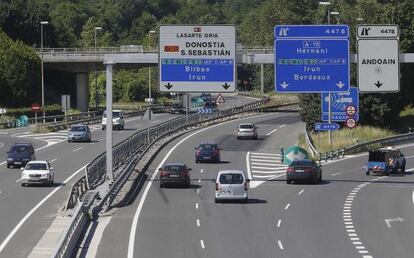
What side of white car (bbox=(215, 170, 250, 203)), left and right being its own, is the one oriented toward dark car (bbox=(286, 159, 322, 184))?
front

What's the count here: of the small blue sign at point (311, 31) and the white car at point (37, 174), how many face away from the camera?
0

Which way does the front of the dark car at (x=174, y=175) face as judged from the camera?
facing away from the viewer

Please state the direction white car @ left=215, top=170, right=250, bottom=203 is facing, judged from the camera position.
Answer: facing away from the viewer

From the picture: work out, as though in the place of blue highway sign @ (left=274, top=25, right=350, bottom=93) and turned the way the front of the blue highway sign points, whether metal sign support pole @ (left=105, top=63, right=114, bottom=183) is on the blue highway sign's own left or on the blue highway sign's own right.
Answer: on the blue highway sign's own right

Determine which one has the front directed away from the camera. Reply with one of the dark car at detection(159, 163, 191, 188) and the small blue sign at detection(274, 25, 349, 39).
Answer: the dark car

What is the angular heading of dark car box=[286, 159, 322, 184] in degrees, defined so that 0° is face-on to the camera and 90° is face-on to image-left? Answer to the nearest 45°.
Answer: approximately 180°

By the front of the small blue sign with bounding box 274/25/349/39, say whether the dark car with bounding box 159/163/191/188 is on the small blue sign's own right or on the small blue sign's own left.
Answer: on the small blue sign's own right

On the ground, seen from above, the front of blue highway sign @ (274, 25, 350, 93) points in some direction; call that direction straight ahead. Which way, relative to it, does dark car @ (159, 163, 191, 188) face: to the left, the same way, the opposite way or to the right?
the opposite way

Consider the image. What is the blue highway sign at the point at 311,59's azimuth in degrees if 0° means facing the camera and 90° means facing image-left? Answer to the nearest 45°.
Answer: approximately 0°

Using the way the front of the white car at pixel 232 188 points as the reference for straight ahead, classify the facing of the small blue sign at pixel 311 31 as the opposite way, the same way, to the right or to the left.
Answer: the opposite way

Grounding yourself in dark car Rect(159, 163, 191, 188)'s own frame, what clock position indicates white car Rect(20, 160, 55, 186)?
The white car is roughly at 9 o'clock from the dark car.
